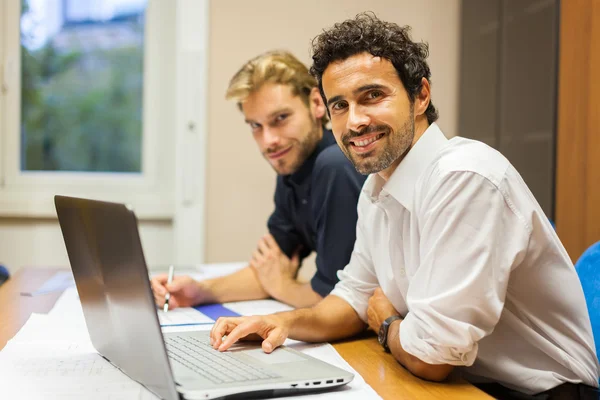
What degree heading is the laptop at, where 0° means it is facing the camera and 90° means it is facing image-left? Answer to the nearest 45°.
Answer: approximately 225°

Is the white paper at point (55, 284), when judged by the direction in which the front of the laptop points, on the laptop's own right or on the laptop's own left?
on the laptop's own left

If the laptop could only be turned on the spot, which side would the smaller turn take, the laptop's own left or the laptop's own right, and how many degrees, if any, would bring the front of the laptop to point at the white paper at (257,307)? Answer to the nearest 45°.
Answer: approximately 45° to the laptop's own left

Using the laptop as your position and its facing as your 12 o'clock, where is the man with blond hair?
The man with blond hair is roughly at 11 o'clock from the laptop.
